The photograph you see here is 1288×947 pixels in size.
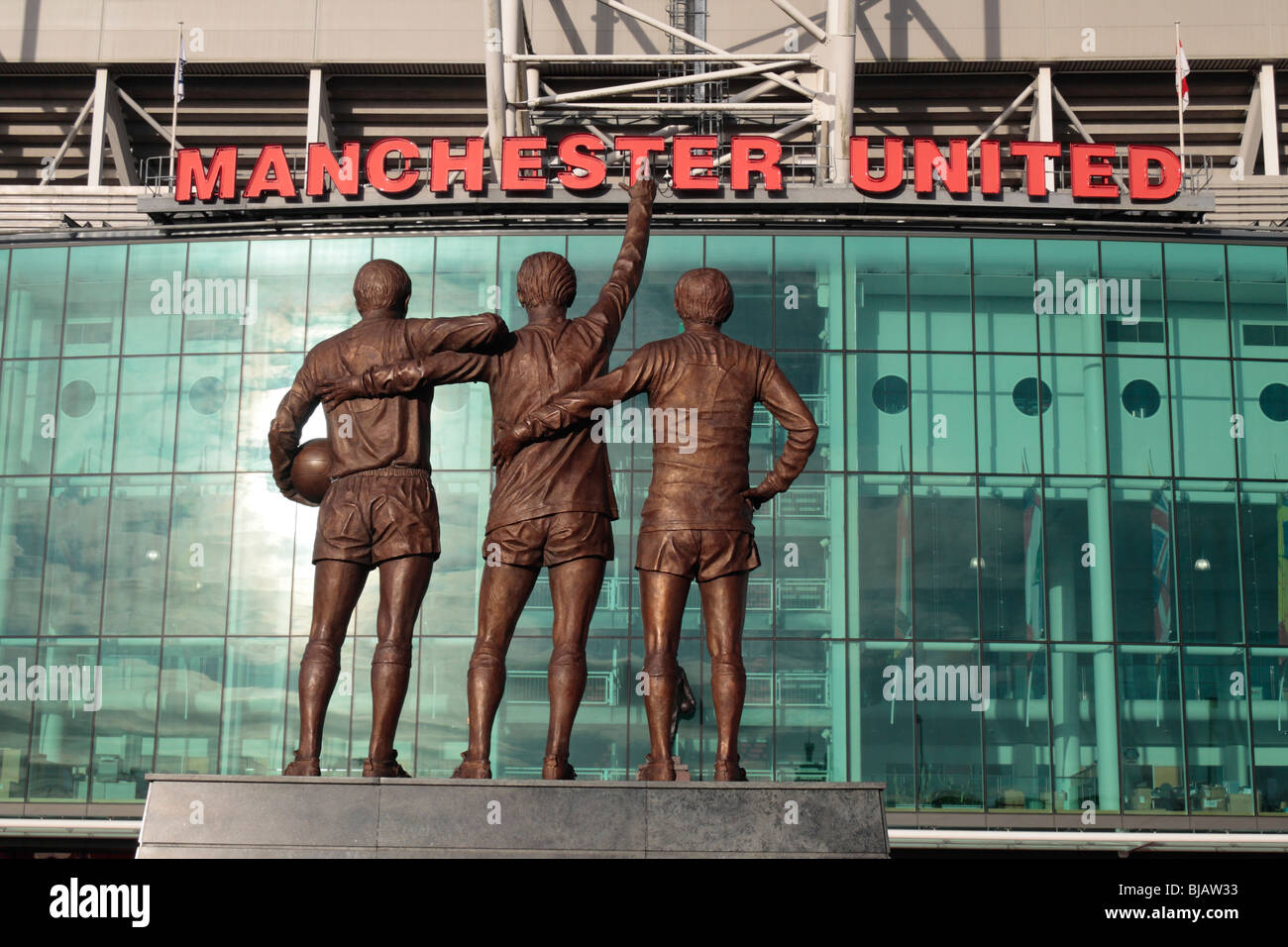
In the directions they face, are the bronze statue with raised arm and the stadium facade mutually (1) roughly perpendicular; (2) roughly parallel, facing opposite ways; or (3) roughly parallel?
roughly parallel, facing opposite ways

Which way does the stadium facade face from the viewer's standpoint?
toward the camera

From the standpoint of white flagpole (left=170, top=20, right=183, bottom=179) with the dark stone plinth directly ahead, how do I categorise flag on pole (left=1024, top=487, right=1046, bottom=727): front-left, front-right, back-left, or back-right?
front-left

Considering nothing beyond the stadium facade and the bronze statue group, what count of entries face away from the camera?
1

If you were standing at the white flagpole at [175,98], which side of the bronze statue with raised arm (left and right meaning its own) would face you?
front

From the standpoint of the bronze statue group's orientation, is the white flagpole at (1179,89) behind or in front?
in front

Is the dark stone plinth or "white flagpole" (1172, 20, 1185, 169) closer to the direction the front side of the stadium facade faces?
the dark stone plinth

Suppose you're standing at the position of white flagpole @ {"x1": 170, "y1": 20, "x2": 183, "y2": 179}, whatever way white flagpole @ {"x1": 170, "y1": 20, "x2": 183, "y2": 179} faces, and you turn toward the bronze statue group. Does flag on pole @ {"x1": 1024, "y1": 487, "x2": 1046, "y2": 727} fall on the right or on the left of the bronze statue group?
left

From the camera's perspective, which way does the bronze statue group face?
away from the camera

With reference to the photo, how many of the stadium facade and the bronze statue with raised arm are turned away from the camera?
1

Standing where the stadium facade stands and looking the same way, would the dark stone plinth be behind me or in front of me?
in front

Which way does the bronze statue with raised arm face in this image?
away from the camera

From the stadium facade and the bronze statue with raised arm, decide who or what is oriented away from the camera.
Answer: the bronze statue with raised arm

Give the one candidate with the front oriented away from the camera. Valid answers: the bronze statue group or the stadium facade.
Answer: the bronze statue group

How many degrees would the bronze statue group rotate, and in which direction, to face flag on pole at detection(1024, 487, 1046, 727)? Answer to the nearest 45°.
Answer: approximately 45° to its right
